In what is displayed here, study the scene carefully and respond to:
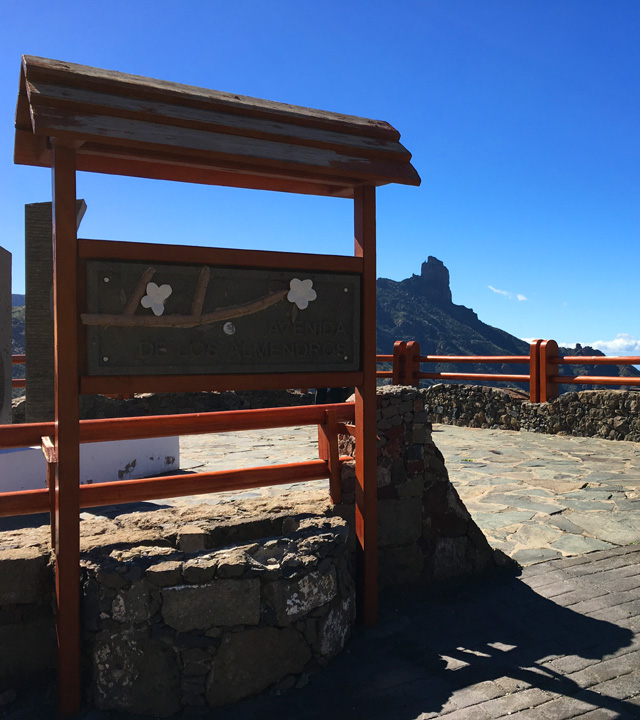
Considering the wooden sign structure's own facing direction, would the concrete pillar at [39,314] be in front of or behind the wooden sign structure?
behind

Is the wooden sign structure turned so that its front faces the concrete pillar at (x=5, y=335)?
no

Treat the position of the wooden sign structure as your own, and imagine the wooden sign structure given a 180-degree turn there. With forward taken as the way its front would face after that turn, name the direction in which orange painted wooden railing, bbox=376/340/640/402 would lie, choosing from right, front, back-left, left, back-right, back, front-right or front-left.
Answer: right

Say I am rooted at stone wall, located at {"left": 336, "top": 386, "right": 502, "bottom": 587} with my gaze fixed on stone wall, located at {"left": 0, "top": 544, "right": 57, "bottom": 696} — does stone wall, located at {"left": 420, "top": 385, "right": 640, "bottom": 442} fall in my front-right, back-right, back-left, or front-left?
back-right

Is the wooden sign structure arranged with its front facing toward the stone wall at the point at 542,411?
no

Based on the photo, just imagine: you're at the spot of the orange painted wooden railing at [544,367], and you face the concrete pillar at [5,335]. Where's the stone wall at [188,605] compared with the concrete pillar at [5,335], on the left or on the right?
left
